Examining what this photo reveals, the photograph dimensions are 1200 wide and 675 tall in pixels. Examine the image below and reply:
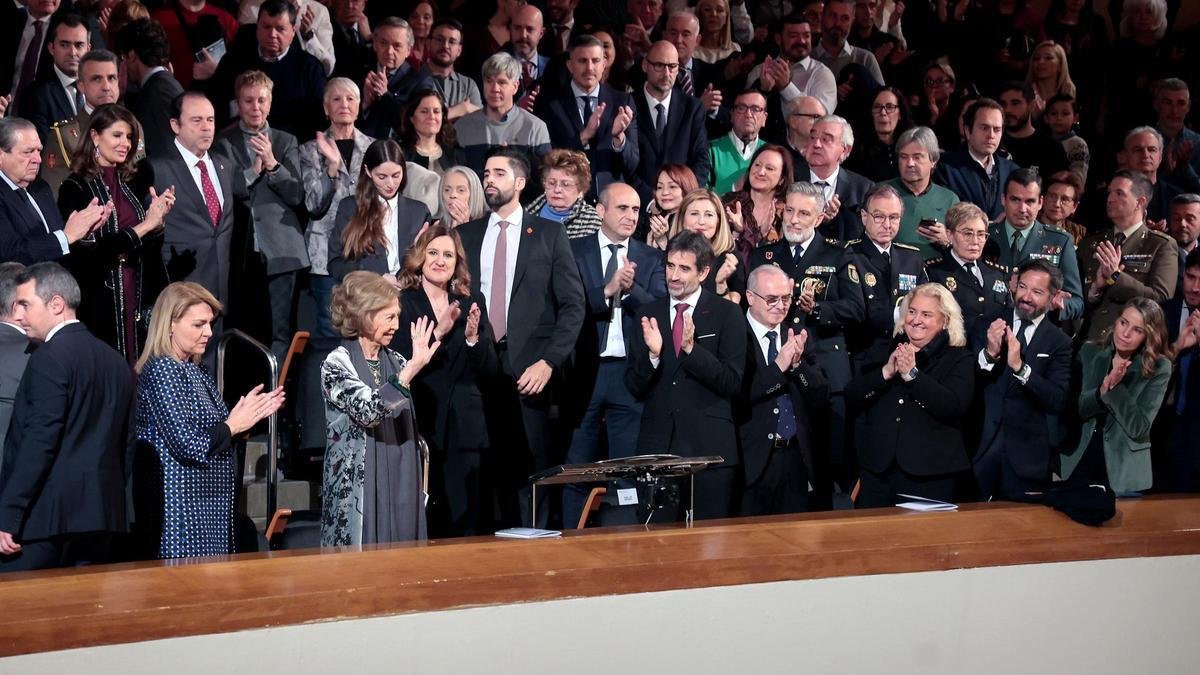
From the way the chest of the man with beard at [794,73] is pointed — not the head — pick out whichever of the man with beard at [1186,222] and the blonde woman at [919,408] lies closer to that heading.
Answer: the blonde woman

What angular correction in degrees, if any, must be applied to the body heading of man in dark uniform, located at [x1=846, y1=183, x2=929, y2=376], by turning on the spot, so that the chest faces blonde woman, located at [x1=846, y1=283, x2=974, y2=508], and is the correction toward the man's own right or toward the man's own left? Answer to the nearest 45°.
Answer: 0° — they already face them

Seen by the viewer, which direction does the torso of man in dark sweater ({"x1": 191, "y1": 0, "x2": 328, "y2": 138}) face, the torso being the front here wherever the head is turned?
toward the camera

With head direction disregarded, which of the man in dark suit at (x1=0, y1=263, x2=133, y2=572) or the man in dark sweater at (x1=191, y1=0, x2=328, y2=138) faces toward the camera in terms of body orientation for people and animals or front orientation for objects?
the man in dark sweater at (x1=191, y1=0, x2=328, y2=138)

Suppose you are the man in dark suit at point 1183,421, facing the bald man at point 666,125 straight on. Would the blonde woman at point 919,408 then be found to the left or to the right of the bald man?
left

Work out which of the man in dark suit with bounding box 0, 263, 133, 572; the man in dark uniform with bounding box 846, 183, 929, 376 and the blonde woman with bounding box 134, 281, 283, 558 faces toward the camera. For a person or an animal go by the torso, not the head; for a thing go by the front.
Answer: the man in dark uniform with bounding box 846, 183, 929, 376

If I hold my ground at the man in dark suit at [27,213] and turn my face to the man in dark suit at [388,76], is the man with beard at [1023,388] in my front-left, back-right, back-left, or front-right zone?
front-right

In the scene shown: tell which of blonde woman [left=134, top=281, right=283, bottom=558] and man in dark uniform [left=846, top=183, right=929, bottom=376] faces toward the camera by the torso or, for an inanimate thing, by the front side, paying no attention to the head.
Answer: the man in dark uniform

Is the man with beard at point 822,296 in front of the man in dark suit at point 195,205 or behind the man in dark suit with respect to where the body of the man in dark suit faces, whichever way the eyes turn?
in front

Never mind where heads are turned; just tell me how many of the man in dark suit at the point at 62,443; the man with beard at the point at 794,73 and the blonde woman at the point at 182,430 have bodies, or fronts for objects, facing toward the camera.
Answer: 1

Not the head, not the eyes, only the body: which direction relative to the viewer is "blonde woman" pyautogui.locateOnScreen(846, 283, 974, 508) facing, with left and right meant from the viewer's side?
facing the viewer and to the left of the viewer

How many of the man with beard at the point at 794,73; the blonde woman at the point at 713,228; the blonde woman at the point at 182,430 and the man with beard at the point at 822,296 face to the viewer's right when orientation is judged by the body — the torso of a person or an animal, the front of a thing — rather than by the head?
1

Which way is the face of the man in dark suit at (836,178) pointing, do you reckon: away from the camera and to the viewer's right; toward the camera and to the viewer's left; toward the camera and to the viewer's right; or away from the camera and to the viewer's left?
toward the camera and to the viewer's left

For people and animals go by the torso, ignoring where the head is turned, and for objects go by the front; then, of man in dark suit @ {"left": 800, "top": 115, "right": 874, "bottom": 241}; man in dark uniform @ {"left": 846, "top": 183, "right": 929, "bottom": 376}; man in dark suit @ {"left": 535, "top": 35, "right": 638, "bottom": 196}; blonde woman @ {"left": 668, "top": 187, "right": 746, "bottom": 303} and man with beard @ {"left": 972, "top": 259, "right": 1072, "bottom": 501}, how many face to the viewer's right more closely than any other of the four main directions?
0

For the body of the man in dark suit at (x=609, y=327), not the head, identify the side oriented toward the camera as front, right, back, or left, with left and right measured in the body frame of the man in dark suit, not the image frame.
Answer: front

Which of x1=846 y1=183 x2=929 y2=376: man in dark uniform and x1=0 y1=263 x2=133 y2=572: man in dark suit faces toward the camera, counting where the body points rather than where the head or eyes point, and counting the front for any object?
x1=846 y1=183 x2=929 y2=376: man in dark uniform

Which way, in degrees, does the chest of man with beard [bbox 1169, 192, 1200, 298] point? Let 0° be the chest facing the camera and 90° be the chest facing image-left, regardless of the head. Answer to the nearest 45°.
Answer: approximately 45°

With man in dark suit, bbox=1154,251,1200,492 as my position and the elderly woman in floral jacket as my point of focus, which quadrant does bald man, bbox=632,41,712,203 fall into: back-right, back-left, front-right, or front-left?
front-right

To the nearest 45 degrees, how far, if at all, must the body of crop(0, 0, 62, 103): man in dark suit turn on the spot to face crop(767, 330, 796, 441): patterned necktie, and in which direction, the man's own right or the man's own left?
0° — they already face it
